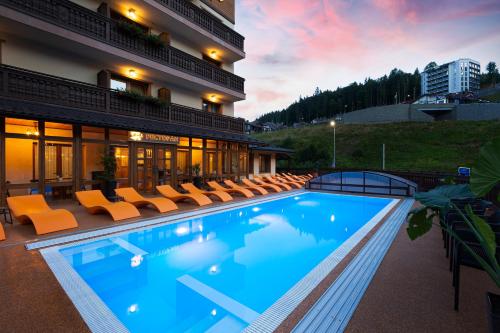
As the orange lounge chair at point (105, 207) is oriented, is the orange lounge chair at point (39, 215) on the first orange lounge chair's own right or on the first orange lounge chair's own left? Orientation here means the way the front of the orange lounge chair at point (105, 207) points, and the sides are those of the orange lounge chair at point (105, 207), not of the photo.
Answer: on the first orange lounge chair's own right

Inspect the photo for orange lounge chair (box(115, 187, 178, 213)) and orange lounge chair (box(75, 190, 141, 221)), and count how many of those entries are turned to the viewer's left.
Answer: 0

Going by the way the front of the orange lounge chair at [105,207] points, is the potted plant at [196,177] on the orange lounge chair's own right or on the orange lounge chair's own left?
on the orange lounge chair's own left

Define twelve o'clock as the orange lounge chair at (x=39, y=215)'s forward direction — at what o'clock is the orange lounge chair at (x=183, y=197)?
the orange lounge chair at (x=183, y=197) is roughly at 10 o'clock from the orange lounge chair at (x=39, y=215).

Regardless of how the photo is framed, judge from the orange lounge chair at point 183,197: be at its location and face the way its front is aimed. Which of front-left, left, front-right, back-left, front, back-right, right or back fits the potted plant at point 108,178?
back-right

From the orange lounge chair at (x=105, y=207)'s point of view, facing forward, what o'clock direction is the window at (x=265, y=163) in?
The window is roughly at 9 o'clock from the orange lounge chair.

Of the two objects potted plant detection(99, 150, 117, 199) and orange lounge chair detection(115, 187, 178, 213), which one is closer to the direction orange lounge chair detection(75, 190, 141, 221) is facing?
the orange lounge chair

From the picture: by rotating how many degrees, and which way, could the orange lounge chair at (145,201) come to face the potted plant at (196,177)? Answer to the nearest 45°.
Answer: approximately 90° to its left

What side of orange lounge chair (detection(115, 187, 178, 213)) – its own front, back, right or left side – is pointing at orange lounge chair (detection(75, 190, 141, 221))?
right

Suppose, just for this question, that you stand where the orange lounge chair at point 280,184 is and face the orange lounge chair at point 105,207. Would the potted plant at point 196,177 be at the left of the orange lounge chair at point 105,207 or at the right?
right

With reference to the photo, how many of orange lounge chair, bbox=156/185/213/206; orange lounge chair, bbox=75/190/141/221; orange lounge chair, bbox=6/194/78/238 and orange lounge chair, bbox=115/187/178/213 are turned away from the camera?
0

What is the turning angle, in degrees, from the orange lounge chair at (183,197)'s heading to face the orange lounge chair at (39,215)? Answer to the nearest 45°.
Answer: approximately 90° to its right

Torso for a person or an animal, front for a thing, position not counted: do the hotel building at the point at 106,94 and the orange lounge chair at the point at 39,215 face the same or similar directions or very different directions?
same or similar directions

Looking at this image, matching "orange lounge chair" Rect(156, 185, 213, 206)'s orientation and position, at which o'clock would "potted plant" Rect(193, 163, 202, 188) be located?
The potted plant is roughly at 8 o'clock from the orange lounge chair.

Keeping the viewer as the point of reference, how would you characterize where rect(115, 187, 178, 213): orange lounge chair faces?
facing the viewer and to the right of the viewer
